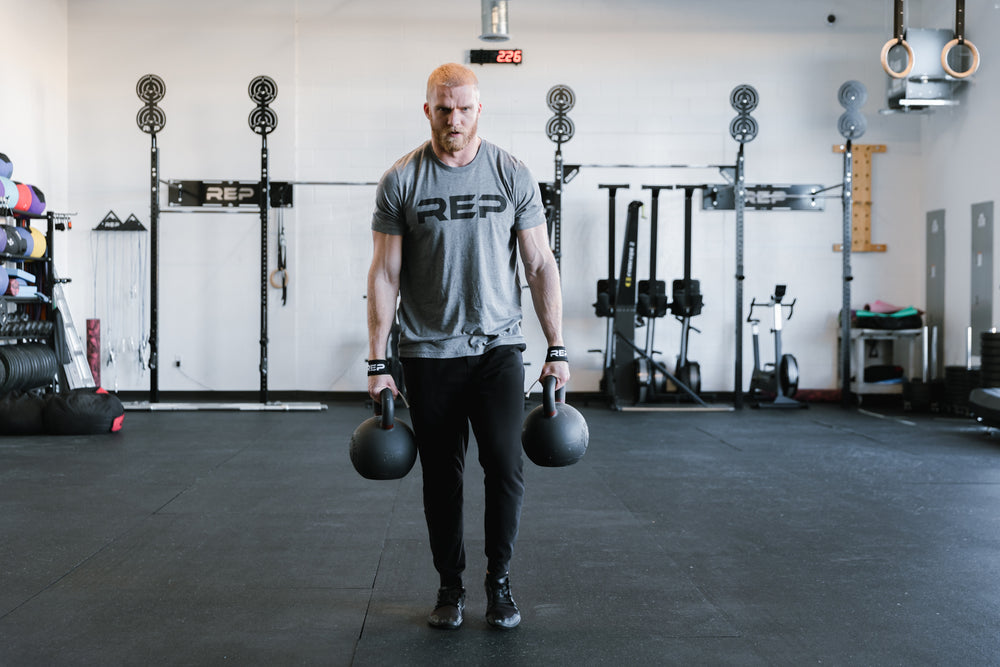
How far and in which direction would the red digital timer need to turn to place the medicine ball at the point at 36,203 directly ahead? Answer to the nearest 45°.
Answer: approximately 45° to its right

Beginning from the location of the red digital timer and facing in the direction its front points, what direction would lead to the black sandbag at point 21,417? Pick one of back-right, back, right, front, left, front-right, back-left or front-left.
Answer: front-right

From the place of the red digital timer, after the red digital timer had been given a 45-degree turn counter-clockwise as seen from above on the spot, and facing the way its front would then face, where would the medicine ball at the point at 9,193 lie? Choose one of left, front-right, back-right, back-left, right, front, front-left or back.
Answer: right

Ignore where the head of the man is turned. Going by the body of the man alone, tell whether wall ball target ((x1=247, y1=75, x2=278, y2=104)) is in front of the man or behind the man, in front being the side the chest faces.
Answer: behind

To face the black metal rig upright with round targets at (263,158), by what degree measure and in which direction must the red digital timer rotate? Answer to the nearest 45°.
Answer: approximately 90° to its right

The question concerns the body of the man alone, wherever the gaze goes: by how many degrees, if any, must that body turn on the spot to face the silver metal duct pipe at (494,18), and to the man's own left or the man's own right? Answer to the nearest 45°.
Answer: approximately 180°

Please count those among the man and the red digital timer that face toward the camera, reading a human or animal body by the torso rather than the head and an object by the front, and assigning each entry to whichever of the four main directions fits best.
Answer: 2

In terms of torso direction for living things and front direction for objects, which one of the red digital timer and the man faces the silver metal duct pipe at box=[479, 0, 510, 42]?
the red digital timer

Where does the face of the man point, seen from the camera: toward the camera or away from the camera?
toward the camera

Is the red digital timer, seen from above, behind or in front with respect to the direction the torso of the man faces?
behind

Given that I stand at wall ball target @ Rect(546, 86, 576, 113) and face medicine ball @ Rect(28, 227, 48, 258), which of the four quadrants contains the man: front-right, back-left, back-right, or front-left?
front-left

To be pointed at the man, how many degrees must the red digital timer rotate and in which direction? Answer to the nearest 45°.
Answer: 0° — it already faces them

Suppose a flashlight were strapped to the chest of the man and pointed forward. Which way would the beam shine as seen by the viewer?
toward the camera

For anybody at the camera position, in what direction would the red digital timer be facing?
facing the viewer

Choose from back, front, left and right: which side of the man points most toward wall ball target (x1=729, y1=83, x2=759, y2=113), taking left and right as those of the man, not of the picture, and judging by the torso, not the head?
back
